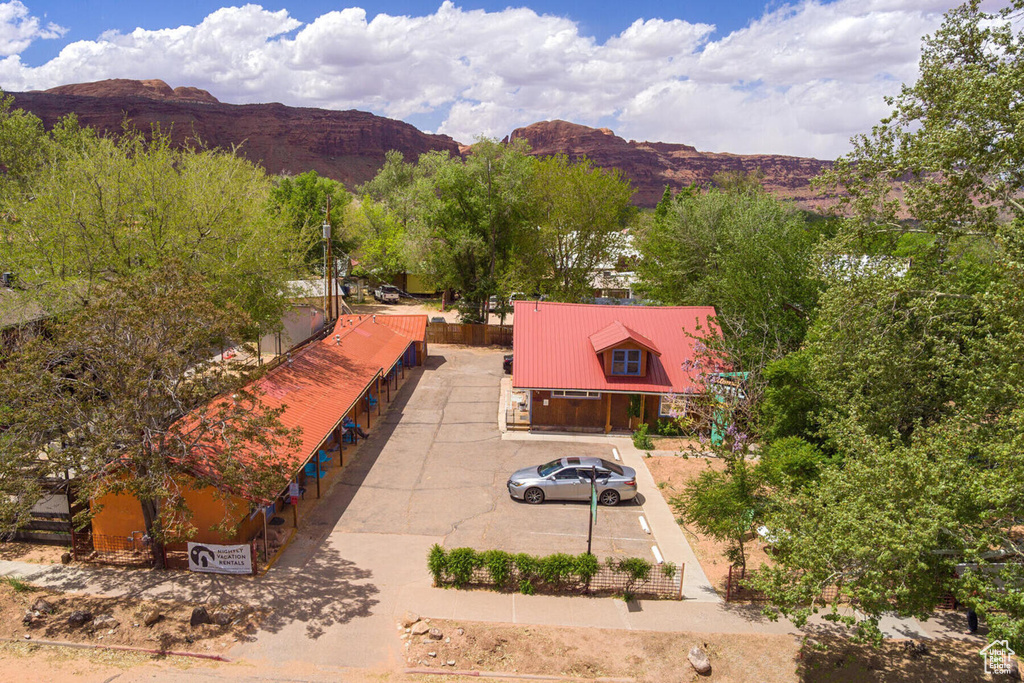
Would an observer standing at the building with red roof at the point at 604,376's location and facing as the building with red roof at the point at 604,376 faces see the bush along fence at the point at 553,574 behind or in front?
in front

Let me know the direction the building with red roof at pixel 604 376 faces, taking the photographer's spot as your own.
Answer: facing the viewer

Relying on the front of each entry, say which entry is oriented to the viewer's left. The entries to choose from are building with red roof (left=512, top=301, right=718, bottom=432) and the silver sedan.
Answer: the silver sedan

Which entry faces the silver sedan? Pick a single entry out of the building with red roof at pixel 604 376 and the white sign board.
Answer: the building with red roof

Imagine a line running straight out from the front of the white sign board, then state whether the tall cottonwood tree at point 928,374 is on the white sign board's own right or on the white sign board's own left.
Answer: on the white sign board's own left

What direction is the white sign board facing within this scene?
toward the camera

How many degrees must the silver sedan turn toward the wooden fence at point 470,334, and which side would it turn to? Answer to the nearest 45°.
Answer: approximately 90° to its right

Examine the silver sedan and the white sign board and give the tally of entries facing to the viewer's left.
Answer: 1

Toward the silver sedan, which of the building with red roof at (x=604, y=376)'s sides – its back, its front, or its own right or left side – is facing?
front

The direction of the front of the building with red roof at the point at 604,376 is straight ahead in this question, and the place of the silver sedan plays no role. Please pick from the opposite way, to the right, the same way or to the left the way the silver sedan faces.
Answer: to the right

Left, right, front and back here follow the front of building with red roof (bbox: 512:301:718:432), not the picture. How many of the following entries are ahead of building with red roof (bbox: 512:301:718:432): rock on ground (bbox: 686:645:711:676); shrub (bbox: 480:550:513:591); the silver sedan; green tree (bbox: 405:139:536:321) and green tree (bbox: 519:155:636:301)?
3

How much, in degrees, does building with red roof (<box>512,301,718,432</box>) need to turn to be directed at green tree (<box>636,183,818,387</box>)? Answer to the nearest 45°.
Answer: approximately 135° to its left

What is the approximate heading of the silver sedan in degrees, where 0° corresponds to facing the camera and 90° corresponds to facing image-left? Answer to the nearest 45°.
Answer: approximately 90°

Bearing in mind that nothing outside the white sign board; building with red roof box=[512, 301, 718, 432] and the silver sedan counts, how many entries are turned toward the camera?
2

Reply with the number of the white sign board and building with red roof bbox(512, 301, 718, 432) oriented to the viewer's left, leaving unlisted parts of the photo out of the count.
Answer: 0
